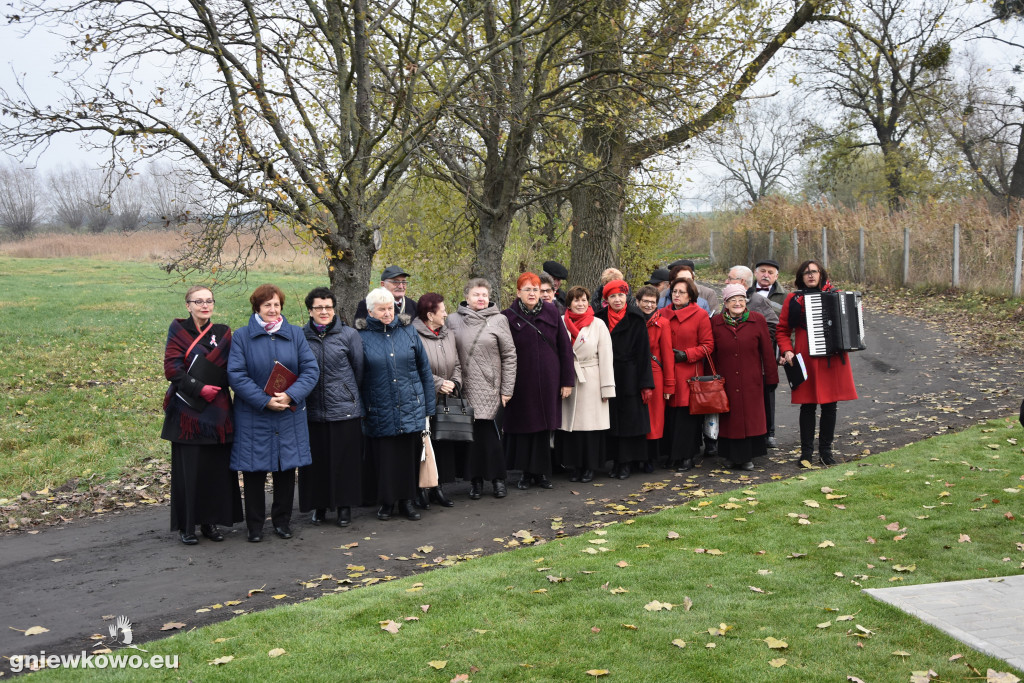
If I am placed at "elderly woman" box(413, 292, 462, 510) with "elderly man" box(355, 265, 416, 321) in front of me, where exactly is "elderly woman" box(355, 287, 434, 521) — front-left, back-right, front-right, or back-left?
back-left

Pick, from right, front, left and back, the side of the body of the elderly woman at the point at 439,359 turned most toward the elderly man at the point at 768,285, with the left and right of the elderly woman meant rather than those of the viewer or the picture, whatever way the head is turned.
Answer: left

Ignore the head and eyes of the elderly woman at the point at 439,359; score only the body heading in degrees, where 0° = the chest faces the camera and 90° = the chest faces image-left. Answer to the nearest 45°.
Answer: approximately 315°

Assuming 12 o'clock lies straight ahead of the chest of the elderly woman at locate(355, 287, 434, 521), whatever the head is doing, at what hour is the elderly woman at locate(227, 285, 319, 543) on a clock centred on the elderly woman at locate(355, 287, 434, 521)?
the elderly woman at locate(227, 285, 319, 543) is roughly at 2 o'clock from the elderly woman at locate(355, 287, 434, 521).

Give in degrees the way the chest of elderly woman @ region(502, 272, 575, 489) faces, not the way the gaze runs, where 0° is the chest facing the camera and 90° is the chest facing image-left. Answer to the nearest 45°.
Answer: approximately 0°

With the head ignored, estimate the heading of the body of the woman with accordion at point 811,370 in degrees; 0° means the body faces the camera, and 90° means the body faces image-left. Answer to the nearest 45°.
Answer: approximately 0°
